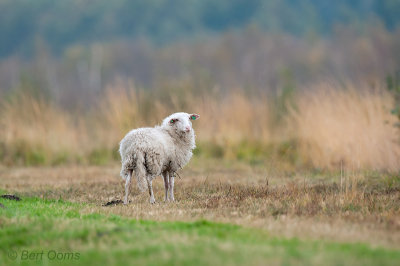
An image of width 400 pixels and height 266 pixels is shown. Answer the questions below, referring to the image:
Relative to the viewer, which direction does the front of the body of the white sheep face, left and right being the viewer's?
facing away from the viewer and to the right of the viewer

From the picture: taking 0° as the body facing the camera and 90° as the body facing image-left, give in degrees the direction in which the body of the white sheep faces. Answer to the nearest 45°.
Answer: approximately 225°
